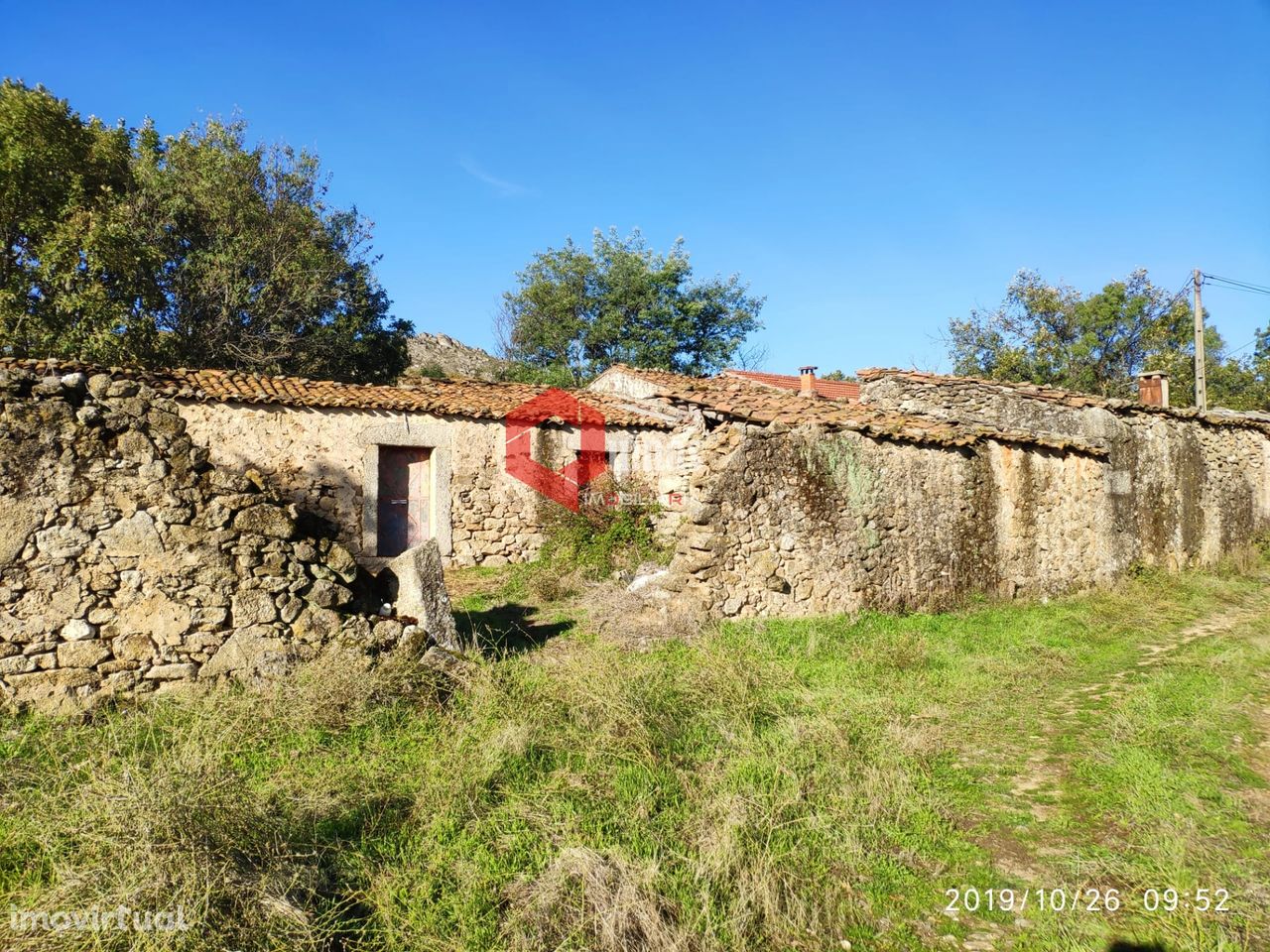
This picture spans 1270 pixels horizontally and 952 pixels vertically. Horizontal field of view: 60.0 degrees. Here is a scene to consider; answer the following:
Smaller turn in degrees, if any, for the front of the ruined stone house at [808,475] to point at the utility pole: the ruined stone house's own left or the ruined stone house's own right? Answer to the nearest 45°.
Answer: approximately 135° to the ruined stone house's own left

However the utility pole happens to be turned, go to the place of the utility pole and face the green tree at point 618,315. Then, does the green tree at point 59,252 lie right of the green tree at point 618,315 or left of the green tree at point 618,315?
left

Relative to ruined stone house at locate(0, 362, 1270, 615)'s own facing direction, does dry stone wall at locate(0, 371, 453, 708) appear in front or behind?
in front

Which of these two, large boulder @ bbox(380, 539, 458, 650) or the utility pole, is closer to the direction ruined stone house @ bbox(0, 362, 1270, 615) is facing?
the large boulder

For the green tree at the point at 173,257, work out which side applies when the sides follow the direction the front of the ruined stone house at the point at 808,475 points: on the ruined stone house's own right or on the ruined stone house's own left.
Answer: on the ruined stone house's own right

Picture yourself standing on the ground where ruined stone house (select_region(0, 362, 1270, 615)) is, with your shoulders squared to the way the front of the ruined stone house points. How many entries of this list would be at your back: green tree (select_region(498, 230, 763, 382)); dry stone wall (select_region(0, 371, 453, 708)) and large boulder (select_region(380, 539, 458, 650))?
1

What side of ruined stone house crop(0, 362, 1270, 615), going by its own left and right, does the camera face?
front

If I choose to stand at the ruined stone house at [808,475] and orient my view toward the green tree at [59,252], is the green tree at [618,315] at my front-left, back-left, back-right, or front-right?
front-right

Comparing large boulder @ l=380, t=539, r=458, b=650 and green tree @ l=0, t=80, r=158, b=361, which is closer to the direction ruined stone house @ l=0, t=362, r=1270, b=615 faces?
the large boulder

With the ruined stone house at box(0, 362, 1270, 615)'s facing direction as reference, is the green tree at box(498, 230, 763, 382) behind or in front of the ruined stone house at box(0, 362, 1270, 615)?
behind
